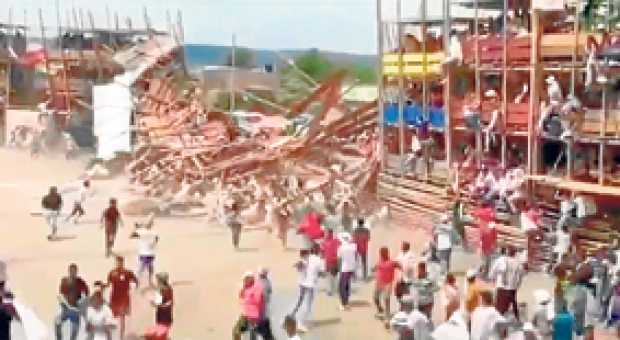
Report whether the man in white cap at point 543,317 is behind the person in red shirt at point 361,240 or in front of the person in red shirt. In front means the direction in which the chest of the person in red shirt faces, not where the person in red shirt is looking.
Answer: behind

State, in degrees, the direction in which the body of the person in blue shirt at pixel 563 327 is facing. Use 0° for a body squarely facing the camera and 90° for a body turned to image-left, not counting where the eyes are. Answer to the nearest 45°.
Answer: approximately 180°

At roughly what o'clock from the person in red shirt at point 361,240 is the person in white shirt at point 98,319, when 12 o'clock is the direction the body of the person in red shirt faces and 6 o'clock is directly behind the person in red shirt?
The person in white shirt is roughly at 7 o'clock from the person in red shirt.

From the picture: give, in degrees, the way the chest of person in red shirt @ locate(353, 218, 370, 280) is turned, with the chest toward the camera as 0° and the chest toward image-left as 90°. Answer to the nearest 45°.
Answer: approximately 180°

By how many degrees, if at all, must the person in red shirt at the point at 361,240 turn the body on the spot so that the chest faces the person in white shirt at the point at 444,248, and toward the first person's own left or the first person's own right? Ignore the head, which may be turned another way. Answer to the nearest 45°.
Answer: approximately 90° to the first person's own right

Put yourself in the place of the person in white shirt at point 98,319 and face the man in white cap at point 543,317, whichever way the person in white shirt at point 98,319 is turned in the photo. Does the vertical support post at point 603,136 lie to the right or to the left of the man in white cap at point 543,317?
left

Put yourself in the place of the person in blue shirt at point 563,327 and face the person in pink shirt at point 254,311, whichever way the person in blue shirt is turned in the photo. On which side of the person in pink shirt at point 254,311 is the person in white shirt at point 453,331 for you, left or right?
left

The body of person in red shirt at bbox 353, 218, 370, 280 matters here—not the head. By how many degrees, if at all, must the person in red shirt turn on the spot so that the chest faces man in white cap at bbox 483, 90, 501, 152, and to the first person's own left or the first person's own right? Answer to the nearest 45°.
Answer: approximately 45° to the first person's own right
